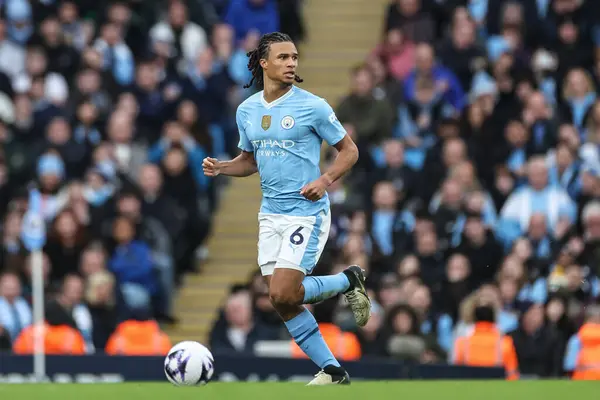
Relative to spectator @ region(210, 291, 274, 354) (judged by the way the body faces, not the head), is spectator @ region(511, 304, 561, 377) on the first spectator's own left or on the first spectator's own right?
on the first spectator's own left

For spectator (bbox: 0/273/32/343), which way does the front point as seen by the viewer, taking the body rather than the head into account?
toward the camera

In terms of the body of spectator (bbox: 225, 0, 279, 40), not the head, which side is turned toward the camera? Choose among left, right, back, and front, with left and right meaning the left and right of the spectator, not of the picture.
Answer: front

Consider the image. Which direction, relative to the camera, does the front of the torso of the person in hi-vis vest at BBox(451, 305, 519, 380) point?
away from the camera

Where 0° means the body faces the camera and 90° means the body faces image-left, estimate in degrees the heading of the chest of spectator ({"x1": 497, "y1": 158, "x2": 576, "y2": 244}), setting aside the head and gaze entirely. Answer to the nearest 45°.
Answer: approximately 0°

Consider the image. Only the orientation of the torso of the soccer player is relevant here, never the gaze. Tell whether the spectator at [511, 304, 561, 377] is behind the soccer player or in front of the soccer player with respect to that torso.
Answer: behind

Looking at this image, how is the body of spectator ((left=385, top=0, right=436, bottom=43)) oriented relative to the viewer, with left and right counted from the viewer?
facing the viewer

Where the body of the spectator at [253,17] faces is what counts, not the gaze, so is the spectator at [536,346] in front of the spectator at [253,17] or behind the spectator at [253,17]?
in front

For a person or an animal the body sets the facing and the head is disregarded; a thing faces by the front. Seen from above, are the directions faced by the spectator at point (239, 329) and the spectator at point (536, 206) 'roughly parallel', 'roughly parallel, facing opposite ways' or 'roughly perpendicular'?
roughly parallel

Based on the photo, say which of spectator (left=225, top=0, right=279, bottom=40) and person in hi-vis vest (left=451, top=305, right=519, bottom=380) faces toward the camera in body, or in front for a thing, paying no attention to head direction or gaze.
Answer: the spectator

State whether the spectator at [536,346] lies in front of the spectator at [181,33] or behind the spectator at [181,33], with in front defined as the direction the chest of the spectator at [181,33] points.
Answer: in front

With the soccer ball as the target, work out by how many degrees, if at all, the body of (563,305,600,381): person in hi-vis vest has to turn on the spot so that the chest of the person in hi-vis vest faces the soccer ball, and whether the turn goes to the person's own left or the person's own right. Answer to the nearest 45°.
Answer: approximately 135° to the person's own left

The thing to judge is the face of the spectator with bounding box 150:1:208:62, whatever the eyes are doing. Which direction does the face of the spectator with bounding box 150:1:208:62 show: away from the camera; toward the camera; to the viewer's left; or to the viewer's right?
toward the camera

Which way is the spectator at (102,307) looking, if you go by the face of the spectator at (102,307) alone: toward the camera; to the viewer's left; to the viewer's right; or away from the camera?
toward the camera

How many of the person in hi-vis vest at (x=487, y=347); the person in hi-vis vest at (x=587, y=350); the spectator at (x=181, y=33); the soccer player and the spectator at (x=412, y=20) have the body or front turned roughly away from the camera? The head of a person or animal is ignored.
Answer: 2

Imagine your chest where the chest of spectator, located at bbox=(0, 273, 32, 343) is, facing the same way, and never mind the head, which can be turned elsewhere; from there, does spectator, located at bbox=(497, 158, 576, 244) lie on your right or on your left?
on your left
